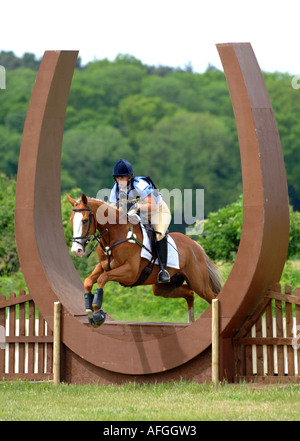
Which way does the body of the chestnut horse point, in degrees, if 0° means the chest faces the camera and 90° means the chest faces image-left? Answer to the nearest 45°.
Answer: approximately 45°

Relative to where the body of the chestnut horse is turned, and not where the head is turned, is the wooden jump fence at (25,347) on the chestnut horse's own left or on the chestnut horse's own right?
on the chestnut horse's own right

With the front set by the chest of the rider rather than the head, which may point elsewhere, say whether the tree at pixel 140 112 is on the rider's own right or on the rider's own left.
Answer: on the rider's own right

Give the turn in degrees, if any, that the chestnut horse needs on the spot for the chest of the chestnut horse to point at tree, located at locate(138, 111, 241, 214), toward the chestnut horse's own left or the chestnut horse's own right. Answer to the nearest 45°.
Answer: approximately 135° to the chestnut horse's own right

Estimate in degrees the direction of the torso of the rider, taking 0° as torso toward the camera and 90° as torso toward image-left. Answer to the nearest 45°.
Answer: approximately 45°

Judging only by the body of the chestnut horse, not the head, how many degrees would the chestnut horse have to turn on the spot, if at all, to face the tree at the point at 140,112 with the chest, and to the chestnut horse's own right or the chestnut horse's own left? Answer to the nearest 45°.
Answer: approximately 135° to the chestnut horse's own right

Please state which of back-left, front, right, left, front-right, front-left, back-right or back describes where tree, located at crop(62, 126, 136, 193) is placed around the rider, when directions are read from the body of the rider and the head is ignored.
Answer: back-right

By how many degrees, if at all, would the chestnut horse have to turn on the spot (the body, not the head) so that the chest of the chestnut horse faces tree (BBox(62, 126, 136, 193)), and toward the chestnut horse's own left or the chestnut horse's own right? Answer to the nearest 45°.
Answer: approximately 135° to the chestnut horse's own right
